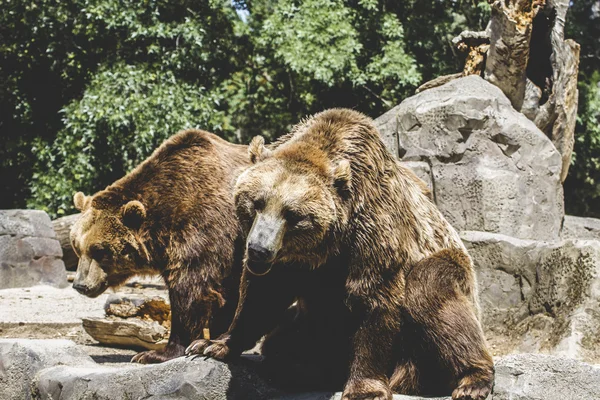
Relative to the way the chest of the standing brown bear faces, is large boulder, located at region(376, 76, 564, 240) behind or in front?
behind

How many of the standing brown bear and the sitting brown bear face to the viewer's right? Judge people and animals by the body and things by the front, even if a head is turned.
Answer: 0

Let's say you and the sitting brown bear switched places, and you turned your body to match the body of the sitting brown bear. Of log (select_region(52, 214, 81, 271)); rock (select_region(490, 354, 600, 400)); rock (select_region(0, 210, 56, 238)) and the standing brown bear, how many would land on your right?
3

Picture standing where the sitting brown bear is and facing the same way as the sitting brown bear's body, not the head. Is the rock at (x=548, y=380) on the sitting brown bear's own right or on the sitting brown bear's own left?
on the sitting brown bear's own left

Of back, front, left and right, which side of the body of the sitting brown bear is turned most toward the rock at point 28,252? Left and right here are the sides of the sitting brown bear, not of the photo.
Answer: right

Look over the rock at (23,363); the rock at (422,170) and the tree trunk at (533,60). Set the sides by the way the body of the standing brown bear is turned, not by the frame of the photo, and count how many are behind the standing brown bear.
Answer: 2

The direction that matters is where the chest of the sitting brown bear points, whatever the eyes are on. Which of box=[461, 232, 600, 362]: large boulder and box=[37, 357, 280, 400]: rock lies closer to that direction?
the rock

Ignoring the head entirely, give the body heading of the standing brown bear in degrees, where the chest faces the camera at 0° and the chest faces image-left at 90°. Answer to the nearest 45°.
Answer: approximately 45°

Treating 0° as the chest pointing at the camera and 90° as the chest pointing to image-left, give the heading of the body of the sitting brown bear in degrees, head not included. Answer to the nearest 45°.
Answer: approximately 45°

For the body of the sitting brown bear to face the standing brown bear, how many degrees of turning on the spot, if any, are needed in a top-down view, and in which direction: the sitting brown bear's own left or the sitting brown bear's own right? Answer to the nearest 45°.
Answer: approximately 90° to the sitting brown bear's own right

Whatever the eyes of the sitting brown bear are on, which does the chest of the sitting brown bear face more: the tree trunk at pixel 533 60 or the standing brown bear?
the standing brown bear

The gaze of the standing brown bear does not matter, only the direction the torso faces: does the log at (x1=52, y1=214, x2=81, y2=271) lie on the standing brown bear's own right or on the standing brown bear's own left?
on the standing brown bear's own right
